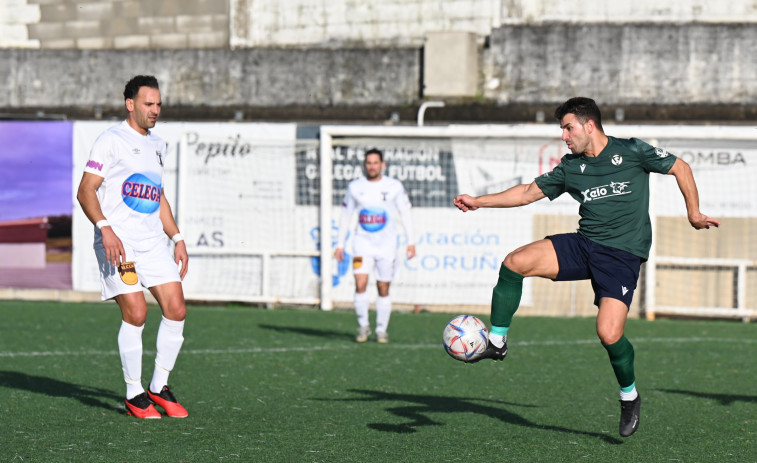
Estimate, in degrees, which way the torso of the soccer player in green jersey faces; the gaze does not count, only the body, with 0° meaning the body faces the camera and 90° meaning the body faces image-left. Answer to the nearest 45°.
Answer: approximately 45°

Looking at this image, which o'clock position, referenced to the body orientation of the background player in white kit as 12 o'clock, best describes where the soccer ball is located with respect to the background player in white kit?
The soccer ball is roughly at 12 o'clock from the background player in white kit.

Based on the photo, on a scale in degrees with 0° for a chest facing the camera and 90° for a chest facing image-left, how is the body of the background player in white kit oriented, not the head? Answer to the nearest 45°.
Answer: approximately 0°

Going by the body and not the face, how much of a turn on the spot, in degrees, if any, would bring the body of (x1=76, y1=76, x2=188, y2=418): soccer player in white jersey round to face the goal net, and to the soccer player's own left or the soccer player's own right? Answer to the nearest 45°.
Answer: approximately 90° to the soccer player's own left

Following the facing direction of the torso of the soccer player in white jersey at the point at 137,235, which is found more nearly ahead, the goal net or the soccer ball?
the soccer ball

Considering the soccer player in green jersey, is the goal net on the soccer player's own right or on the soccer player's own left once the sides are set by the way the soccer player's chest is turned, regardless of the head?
on the soccer player's own right

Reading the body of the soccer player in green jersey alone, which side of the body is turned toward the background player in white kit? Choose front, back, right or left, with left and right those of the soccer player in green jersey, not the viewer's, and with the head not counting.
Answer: right

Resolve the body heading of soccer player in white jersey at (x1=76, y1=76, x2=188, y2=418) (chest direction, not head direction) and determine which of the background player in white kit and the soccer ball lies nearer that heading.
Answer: the soccer ball

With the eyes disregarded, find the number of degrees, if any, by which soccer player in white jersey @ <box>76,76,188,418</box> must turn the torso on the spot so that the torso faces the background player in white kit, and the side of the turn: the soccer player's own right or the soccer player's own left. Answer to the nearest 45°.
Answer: approximately 90° to the soccer player's own left

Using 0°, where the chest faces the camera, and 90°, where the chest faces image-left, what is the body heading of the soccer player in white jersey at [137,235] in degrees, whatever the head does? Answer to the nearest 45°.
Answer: approximately 315°
